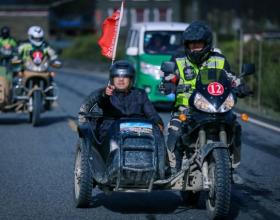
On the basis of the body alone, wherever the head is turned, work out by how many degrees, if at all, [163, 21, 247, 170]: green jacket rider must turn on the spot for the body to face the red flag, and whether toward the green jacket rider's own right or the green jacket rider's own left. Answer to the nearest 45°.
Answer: approximately 135° to the green jacket rider's own right

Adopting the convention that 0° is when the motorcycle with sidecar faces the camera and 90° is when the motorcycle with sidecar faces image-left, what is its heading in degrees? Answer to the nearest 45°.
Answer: approximately 0°

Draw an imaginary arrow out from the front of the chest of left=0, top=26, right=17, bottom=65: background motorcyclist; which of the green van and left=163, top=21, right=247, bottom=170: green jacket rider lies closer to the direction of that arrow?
the green jacket rider

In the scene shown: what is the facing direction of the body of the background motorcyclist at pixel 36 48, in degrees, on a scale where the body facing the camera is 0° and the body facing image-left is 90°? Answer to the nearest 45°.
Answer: approximately 0°

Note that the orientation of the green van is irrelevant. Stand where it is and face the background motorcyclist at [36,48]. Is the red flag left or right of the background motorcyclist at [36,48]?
left

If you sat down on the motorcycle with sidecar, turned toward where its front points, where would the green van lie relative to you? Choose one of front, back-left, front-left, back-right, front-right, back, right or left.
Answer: back
